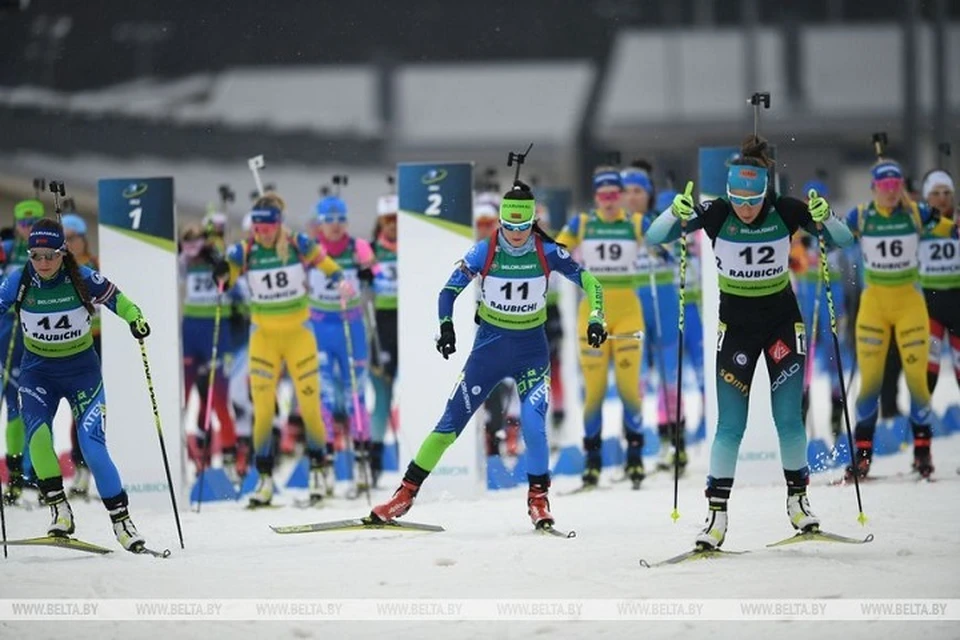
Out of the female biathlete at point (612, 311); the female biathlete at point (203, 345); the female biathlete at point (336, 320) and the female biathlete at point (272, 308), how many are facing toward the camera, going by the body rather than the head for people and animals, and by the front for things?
4

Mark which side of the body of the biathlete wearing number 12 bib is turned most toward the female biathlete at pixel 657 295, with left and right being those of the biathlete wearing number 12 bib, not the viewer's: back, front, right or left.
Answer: back

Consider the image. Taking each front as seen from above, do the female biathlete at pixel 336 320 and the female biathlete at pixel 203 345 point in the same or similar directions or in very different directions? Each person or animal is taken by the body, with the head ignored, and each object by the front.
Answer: same or similar directions

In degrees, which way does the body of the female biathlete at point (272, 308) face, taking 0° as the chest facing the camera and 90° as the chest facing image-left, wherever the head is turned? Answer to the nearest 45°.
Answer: approximately 0°

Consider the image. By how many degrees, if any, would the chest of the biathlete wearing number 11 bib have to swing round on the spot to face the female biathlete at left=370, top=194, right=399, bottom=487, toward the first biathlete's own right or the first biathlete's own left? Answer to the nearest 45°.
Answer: approximately 180°

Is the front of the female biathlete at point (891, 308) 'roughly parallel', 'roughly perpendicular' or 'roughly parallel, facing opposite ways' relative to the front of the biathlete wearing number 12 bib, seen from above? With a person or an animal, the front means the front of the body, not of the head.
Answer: roughly parallel

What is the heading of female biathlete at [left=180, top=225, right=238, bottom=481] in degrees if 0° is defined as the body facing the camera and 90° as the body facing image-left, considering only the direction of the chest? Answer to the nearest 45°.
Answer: approximately 0°

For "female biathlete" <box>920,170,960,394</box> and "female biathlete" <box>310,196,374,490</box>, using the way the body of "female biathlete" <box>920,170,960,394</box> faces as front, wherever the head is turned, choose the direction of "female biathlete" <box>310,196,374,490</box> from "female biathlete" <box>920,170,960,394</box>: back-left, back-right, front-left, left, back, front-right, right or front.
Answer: right

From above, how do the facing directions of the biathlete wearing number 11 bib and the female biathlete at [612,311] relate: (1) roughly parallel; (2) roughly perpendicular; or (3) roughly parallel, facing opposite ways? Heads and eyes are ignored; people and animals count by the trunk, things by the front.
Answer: roughly parallel

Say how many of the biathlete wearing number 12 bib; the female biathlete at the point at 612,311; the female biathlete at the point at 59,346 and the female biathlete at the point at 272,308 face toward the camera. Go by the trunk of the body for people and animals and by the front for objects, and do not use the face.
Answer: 4

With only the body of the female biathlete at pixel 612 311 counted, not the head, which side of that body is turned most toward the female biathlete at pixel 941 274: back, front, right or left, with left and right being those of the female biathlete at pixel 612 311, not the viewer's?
left

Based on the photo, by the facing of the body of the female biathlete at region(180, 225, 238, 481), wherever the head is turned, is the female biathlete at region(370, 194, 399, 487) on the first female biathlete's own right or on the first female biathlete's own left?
on the first female biathlete's own left

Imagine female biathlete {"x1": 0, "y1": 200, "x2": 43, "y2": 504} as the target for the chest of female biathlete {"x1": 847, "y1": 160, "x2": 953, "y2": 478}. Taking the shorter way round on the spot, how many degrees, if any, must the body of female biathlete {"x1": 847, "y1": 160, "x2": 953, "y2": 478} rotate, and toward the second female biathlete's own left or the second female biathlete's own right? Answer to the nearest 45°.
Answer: approximately 90° to the second female biathlete's own right

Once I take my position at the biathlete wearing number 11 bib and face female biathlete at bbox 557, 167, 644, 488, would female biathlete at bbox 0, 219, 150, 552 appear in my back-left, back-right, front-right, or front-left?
back-left

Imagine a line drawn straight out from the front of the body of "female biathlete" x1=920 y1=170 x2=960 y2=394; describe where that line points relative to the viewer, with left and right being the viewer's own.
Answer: facing the viewer

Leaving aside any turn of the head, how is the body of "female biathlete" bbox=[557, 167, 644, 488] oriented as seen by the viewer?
toward the camera
